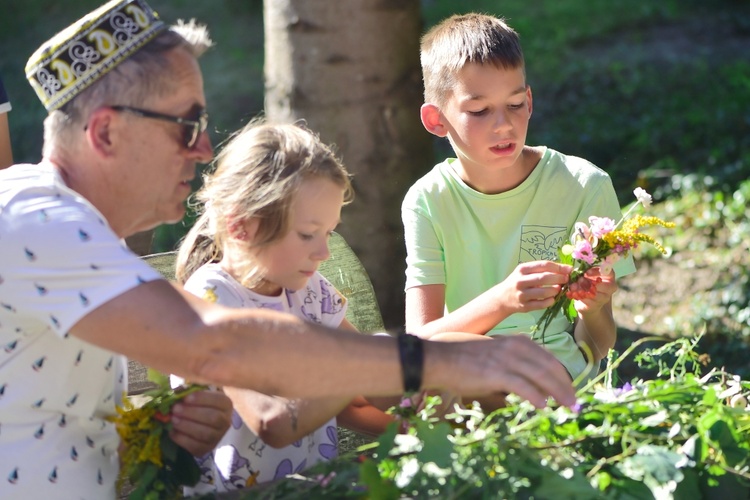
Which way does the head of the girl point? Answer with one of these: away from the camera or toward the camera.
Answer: toward the camera

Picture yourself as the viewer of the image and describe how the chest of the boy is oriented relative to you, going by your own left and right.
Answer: facing the viewer and to the right of the viewer

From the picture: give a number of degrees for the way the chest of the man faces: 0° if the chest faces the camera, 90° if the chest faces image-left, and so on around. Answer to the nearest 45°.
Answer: approximately 270°

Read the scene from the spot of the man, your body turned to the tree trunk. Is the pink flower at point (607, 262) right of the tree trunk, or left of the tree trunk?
right

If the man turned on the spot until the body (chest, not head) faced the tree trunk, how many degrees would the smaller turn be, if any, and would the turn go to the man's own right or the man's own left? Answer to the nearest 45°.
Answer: approximately 90° to the man's own left

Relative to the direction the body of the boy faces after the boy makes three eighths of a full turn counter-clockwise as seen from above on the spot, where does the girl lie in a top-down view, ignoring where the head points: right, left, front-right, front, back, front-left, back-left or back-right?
back-left

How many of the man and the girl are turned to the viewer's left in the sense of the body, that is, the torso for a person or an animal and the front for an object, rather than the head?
0

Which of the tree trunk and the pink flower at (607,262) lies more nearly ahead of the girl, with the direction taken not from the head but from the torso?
the pink flower

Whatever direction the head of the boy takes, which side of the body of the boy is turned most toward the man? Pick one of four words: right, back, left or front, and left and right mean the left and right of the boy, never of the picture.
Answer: right

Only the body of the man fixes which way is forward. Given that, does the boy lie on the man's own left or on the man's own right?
on the man's own left

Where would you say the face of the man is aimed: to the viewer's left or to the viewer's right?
to the viewer's right

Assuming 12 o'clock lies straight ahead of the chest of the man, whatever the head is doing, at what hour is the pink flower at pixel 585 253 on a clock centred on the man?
The pink flower is roughly at 11 o'clock from the man.
